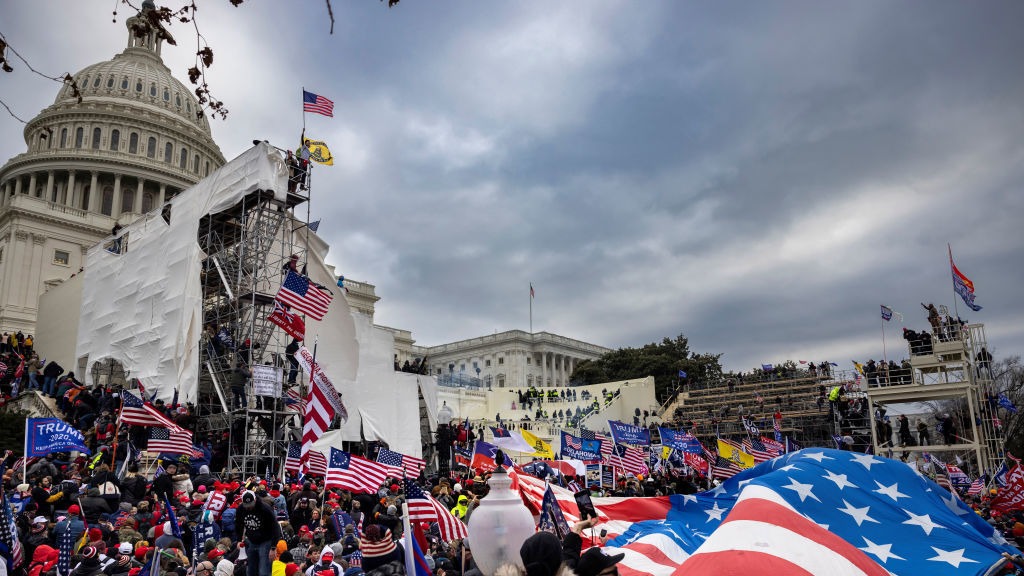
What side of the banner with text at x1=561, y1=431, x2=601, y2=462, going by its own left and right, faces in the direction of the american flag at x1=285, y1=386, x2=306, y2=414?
right

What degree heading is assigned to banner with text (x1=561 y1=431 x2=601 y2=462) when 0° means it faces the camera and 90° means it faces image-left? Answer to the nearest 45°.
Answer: approximately 0°

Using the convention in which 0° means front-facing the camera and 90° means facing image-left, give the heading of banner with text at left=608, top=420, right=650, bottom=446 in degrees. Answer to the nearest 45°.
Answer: approximately 0°

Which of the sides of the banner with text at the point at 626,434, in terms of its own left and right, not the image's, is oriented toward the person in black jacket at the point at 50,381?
right

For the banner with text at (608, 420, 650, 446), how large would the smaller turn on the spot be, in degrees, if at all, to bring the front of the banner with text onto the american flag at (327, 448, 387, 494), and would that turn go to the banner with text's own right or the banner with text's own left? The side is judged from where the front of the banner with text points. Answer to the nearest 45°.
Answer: approximately 45° to the banner with text's own right

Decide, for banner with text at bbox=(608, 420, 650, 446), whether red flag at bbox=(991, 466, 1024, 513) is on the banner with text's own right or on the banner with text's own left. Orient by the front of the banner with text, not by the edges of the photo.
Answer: on the banner with text's own left

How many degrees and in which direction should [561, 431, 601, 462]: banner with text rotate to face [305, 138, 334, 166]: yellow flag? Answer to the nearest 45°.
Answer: approximately 135° to its right

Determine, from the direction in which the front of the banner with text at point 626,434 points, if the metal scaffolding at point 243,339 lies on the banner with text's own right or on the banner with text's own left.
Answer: on the banner with text's own right

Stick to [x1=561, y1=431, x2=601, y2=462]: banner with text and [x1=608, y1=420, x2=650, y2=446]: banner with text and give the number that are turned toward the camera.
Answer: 2

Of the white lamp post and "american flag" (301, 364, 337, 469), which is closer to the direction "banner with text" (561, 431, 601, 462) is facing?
the white lamp post
